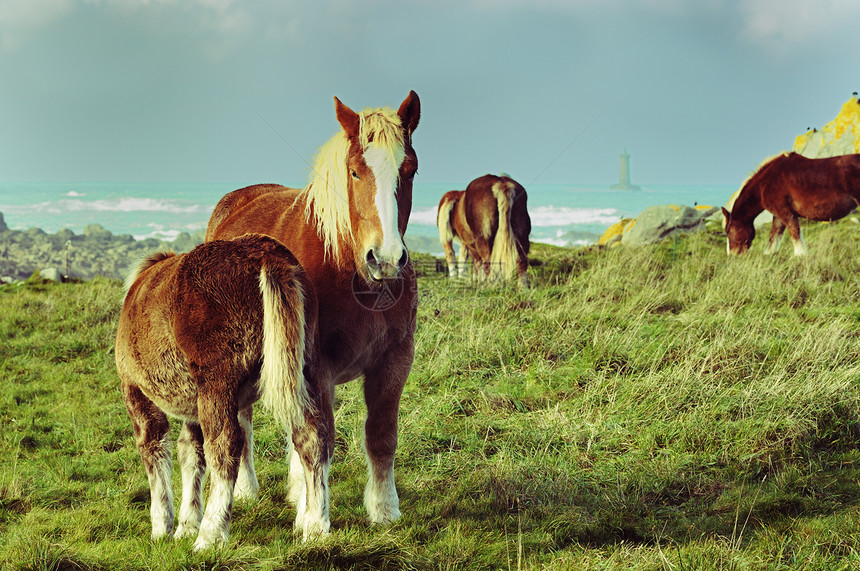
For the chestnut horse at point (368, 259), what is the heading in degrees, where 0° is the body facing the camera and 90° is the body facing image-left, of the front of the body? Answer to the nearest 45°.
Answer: approximately 315°

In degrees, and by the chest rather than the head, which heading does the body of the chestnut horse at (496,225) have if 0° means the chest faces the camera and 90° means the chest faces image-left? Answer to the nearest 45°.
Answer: approximately 135°

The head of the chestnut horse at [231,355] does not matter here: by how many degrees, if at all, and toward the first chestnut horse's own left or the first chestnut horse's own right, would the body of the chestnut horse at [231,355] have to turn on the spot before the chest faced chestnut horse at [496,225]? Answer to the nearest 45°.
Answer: approximately 90° to the first chestnut horse's own right

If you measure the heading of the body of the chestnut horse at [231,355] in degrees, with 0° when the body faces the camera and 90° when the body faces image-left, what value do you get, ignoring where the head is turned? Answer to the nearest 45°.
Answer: approximately 135°

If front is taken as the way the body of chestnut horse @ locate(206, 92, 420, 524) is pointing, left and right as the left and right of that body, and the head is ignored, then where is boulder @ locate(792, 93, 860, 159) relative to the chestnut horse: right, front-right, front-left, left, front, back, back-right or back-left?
left

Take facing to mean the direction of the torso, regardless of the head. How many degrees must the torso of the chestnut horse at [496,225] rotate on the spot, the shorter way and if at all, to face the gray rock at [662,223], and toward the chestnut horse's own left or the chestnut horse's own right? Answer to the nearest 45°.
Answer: approximately 90° to the chestnut horse's own right

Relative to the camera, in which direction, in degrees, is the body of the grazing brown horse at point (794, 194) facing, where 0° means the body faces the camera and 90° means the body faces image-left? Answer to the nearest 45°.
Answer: approximately 90°

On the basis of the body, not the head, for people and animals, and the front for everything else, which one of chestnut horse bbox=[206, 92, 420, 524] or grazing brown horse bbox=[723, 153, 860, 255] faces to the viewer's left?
the grazing brown horse

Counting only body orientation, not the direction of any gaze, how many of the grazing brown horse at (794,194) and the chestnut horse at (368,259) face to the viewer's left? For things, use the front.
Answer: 1

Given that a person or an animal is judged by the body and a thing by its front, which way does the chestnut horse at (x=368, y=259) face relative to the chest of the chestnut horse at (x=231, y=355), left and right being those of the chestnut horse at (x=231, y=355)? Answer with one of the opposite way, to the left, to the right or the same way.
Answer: the opposite way

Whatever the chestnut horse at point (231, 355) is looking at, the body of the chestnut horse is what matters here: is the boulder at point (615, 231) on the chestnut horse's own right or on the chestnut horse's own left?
on the chestnut horse's own right
